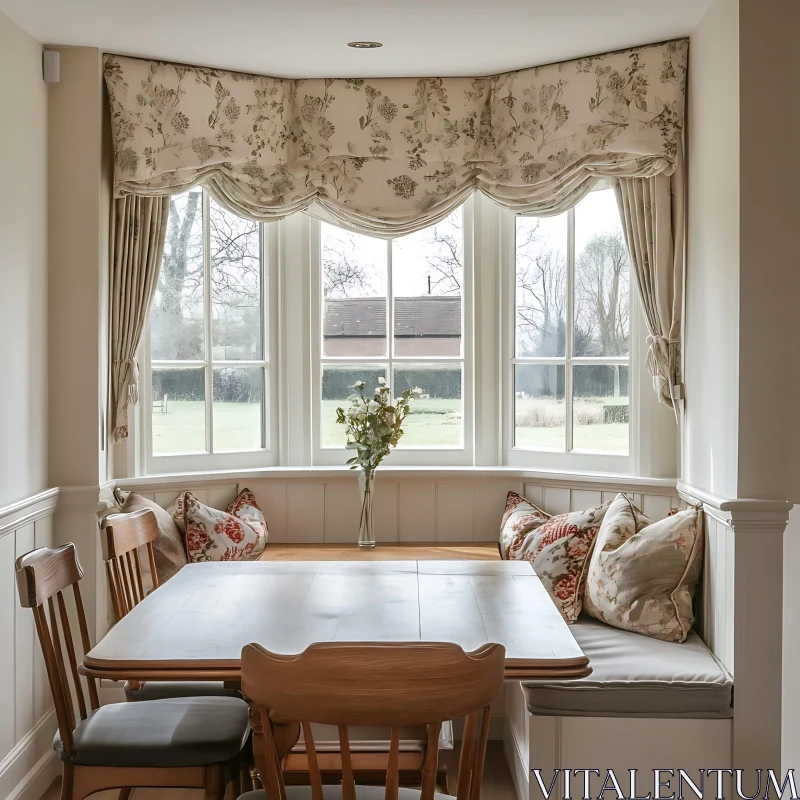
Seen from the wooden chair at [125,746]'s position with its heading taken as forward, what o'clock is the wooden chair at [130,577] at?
the wooden chair at [130,577] is roughly at 9 o'clock from the wooden chair at [125,746].

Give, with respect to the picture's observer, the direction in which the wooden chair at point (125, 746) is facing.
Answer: facing to the right of the viewer

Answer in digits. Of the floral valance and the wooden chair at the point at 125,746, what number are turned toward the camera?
1

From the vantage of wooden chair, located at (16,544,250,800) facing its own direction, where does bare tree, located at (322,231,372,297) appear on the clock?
The bare tree is roughly at 10 o'clock from the wooden chair.

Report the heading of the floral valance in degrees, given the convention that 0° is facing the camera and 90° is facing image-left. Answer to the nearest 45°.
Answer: approximately 0°

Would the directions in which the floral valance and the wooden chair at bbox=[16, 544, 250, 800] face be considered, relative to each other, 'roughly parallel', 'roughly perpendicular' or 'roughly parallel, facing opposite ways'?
roughly perpendicular

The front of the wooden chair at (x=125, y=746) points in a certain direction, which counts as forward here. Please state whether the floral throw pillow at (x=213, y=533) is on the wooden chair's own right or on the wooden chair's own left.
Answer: on the wooden chair's own left

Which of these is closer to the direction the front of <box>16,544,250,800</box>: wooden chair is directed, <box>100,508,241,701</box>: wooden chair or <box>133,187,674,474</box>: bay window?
the bay window

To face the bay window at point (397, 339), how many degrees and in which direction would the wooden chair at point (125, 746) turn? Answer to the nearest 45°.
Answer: approximately 45° to its left

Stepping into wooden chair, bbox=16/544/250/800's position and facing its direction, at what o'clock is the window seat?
The window seat is roughly at 12 o'clock from the wooden chair.
